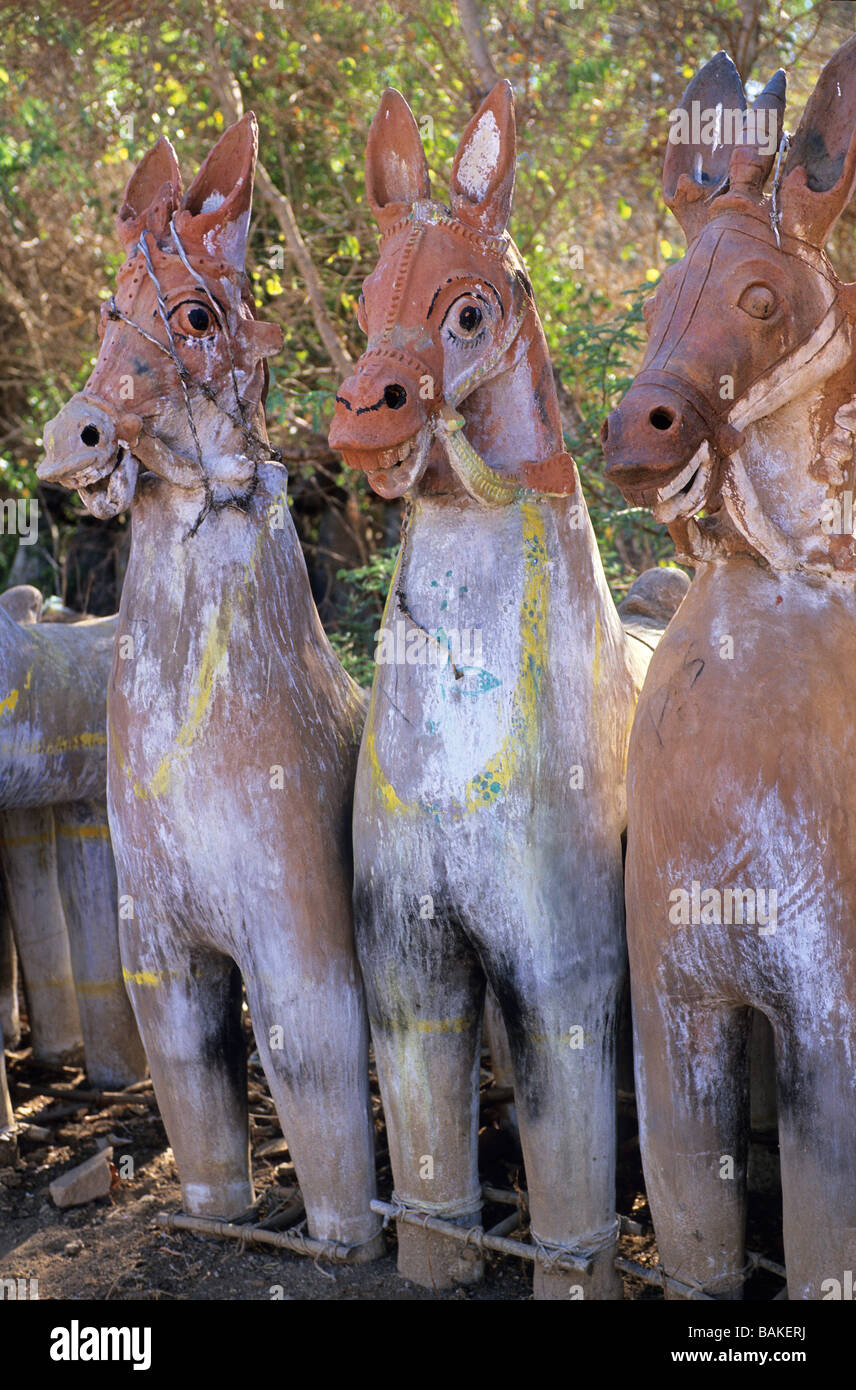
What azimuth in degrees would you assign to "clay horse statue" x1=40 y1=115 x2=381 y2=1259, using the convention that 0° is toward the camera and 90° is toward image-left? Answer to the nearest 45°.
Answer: approximately 45°

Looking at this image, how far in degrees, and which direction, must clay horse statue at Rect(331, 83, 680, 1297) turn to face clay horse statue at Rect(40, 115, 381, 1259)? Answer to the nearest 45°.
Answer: approximately 90° to its right

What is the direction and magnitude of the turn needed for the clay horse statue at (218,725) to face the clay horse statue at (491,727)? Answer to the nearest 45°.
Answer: approximately 90° to its left

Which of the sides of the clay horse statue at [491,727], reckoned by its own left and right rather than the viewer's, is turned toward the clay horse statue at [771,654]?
left

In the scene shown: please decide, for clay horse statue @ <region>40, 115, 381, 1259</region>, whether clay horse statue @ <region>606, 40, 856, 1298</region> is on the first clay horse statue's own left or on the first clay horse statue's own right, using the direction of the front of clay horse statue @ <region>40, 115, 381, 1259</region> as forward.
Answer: on the first clay horse statue's own left

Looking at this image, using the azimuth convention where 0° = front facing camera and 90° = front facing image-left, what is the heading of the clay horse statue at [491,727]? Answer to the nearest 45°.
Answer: approximately 45°

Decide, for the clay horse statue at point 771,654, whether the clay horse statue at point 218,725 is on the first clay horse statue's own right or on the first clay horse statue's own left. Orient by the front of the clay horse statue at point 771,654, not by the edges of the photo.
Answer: on the first clay horse statue's own right
